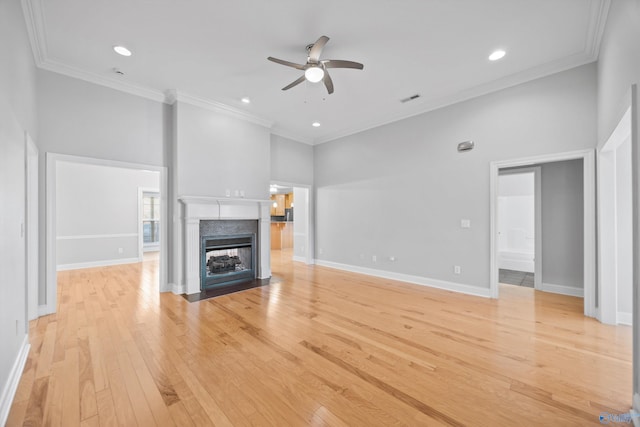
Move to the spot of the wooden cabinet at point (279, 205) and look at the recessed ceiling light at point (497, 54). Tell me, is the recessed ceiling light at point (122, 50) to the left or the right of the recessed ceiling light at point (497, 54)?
right

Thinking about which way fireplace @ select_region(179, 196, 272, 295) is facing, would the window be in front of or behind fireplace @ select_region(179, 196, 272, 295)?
behind

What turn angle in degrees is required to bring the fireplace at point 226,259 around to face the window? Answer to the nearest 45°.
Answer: approximately 180°

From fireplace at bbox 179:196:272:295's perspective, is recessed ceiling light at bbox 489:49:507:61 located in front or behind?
in front

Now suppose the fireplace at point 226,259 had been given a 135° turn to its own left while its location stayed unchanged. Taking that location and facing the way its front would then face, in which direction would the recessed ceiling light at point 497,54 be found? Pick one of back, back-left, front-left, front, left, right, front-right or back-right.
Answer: back-right

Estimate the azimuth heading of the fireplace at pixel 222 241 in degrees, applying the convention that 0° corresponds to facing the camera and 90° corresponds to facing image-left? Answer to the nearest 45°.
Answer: approximately 315°

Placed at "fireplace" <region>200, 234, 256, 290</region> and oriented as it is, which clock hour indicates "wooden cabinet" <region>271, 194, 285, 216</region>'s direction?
The wooden cabinet is roughly at 8 o'clock from the fireplace.
